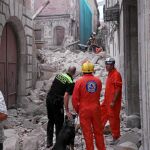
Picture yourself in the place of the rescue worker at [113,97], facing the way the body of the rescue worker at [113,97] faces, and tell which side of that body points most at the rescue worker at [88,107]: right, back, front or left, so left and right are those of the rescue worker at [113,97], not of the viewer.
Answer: front

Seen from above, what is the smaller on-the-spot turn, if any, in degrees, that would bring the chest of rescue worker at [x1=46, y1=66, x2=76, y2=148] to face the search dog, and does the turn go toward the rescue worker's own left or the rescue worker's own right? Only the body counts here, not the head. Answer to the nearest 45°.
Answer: approximately 135° to the rescue worker's own right

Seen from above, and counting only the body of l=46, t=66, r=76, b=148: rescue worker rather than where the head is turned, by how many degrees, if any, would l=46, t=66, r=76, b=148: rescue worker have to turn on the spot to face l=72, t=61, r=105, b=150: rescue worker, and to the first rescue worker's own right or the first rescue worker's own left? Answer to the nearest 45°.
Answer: approximately 90° to the first rescue worker's own right

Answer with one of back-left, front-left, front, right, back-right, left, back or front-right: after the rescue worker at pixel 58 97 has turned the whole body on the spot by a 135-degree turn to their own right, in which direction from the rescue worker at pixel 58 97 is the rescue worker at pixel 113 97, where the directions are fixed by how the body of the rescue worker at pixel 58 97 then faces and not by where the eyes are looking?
left

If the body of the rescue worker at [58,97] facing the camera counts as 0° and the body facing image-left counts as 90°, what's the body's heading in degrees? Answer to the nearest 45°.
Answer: approximately 225°

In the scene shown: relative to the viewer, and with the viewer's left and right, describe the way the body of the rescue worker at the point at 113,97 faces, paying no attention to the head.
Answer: facing the viewer and to the left of the viewer

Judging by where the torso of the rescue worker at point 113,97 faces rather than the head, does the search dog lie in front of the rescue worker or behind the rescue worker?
in front
